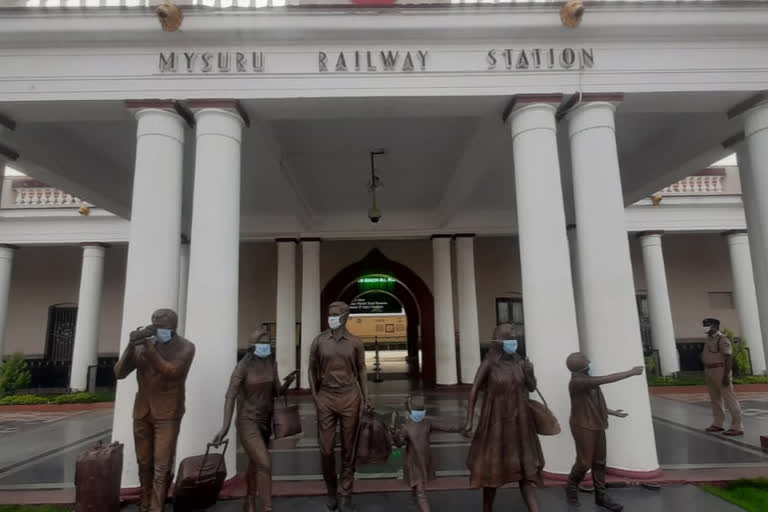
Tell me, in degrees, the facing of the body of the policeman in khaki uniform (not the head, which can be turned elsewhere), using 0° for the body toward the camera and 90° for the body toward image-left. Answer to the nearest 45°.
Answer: approximately 45°

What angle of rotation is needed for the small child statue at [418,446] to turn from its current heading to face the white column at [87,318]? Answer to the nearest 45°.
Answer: approximately 135° to its right

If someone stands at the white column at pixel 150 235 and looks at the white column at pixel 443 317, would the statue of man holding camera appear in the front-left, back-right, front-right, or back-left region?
back-right

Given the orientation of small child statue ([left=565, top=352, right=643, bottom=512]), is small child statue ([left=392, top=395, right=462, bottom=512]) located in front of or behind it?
behind

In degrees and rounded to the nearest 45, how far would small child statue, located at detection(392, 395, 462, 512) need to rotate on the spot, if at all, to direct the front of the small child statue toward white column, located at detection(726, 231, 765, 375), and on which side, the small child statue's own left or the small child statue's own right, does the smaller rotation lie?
approximately 135° to the small child statue's own left

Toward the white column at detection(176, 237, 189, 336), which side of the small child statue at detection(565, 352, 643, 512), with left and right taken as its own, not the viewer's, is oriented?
back

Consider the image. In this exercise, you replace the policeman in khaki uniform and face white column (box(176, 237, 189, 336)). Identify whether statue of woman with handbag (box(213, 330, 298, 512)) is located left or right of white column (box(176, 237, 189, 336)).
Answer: left

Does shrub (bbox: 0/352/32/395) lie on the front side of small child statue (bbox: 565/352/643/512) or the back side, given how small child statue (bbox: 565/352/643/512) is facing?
on the back side

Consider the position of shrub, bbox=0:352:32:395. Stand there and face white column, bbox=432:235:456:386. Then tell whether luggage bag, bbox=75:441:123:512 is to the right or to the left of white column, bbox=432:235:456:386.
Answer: right

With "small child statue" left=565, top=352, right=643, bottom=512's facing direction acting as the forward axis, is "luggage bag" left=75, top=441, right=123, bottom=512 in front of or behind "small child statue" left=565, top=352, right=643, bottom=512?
behind

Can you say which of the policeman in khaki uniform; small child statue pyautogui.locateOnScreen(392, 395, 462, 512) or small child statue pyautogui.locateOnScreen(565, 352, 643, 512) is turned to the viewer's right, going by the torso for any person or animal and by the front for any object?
small child statue pyautogui.locateOnScreen(565, 352, 643, 512)
